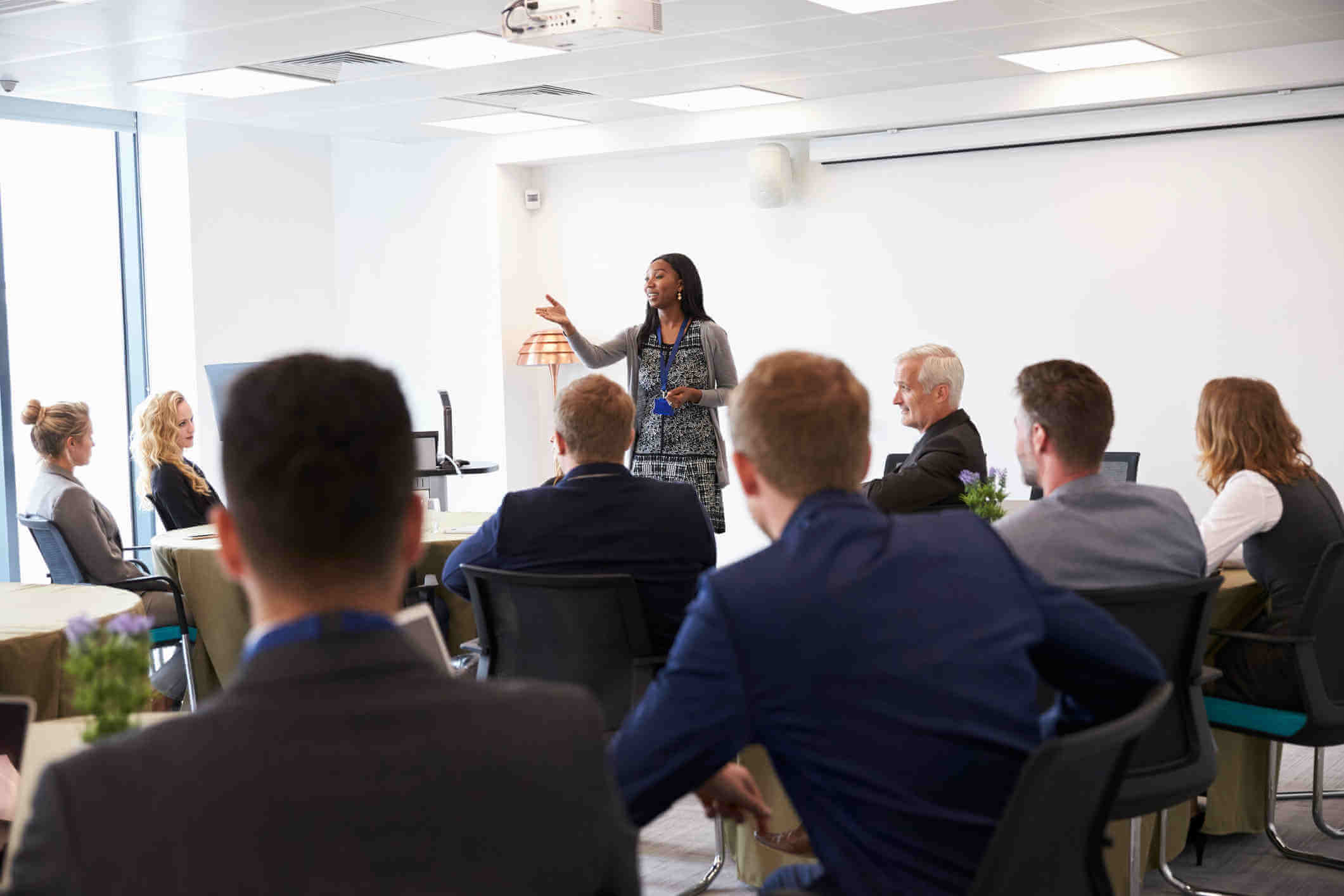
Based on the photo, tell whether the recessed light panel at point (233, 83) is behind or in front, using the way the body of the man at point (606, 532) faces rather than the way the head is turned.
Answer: in front

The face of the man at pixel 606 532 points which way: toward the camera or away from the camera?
away from the camera

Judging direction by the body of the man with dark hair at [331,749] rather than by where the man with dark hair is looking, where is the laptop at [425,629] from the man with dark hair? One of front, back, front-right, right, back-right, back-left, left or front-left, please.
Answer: front

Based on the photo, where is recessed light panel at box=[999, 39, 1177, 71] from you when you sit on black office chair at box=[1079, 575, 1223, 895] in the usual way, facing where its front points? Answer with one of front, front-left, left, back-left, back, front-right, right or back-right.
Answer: front-right

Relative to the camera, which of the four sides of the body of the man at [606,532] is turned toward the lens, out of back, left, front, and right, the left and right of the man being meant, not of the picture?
back

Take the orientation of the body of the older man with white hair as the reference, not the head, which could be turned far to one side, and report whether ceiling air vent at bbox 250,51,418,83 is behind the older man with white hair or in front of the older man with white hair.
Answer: in front

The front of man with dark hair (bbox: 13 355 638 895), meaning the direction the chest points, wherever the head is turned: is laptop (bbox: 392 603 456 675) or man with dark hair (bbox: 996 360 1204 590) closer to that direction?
the laptop

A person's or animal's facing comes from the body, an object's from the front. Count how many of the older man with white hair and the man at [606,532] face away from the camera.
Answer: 1

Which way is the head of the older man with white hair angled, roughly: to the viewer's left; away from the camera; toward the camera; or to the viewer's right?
to the viewer's left

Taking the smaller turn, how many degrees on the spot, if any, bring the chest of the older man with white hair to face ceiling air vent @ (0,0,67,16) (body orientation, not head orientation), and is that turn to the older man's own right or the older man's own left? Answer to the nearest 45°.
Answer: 0° — they already face it

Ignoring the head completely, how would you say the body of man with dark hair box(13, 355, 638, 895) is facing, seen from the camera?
away from the camera

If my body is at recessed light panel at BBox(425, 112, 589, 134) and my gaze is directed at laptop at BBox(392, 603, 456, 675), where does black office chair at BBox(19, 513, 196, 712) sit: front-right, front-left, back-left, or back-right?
front-right

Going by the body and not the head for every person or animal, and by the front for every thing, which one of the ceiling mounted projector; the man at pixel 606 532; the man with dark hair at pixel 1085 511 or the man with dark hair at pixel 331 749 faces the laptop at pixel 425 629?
the man with dark hair at pixel 331 749

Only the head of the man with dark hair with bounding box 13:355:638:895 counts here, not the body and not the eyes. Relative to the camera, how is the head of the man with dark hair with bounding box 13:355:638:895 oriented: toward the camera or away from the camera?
away from the camera

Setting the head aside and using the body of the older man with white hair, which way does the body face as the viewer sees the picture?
to the viewer's left
